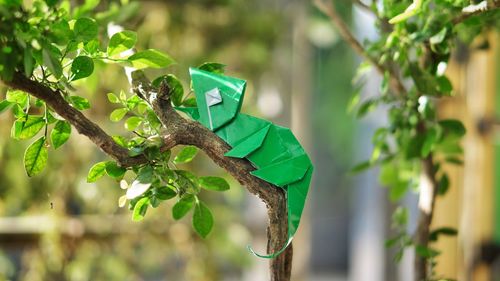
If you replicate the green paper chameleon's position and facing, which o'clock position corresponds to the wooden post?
The wooden post is roughly at 4 o'clock from the green paper chameleon.

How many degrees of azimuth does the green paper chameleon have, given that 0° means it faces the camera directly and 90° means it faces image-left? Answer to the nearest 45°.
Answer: approximately 90°
